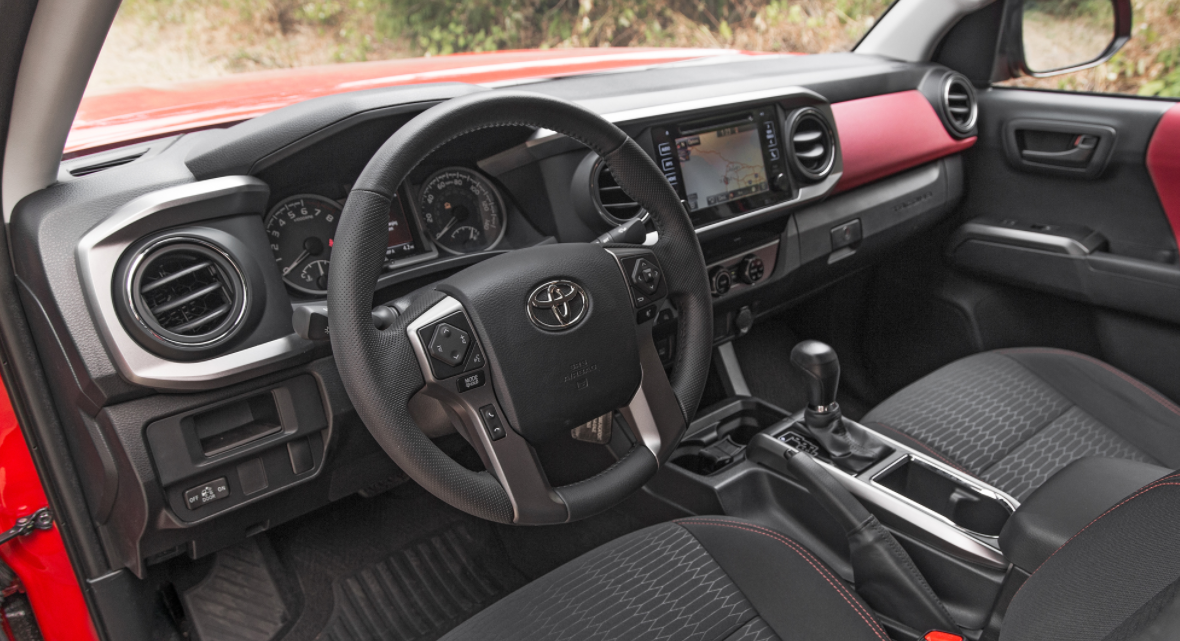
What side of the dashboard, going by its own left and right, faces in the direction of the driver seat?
front

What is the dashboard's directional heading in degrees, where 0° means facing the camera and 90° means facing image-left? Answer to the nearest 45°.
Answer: approximately 315°
